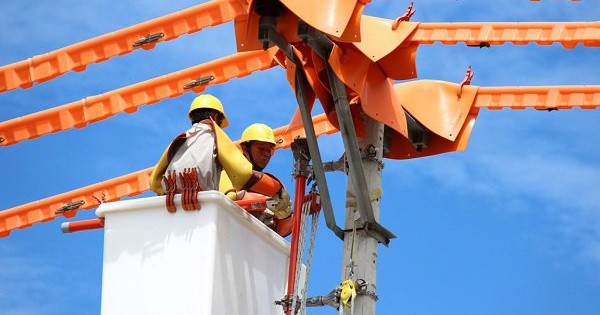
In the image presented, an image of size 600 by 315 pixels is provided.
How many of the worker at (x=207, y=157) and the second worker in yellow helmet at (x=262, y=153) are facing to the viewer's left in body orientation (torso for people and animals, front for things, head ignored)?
0

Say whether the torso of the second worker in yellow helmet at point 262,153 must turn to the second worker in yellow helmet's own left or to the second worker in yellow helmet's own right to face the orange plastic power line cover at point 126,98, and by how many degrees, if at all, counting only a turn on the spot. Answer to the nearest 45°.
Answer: approximately 180°

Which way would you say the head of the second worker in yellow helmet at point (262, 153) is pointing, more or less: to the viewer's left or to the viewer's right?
to the viewer's right

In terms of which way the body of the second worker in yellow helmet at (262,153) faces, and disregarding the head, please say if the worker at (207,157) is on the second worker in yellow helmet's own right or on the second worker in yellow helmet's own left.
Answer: on the second worker in yellow helmet's own right

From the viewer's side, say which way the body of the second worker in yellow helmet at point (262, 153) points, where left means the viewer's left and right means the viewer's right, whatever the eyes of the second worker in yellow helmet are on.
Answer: facing the viewer and to the right of the viewer

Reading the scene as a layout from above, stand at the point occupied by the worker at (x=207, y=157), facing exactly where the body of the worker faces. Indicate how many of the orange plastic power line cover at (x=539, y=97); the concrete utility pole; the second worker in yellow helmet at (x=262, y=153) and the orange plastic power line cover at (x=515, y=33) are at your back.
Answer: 0

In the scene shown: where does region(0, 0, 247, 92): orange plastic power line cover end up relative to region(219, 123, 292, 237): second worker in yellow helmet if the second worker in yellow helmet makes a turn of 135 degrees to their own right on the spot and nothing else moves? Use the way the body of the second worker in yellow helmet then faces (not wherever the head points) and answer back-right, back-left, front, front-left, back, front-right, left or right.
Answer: front

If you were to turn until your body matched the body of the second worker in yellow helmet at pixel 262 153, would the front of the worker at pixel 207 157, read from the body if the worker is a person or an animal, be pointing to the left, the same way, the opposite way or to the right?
to the left
